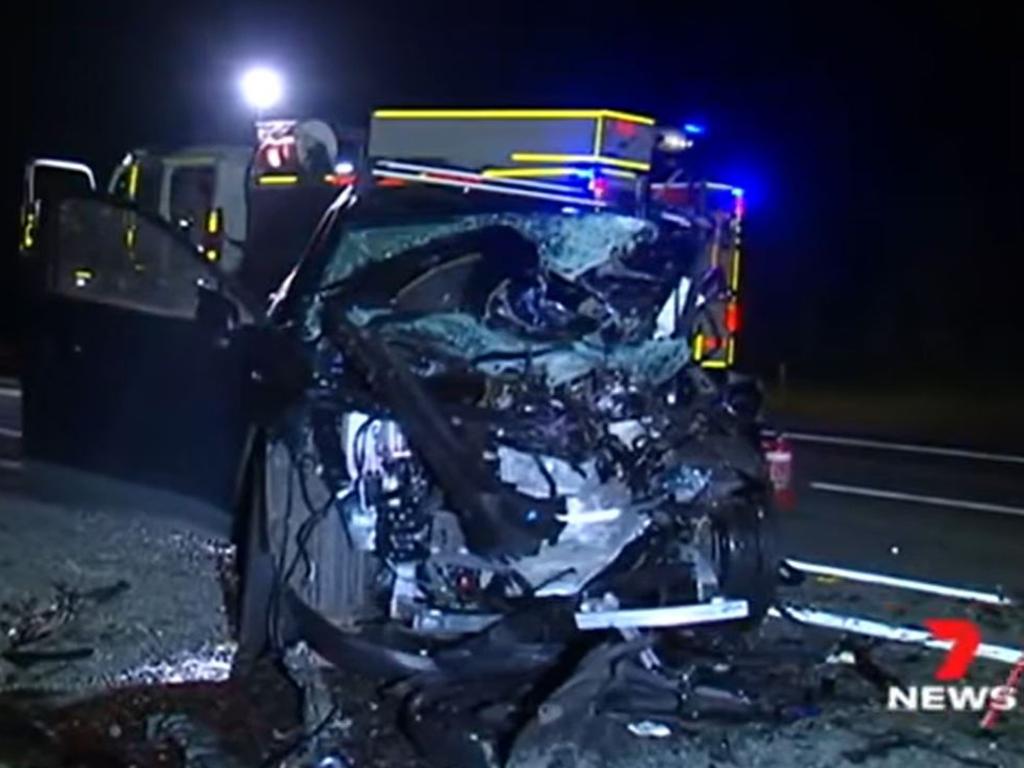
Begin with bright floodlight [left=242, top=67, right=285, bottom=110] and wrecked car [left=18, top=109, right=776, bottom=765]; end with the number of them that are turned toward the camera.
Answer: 2

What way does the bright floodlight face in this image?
toward the camera

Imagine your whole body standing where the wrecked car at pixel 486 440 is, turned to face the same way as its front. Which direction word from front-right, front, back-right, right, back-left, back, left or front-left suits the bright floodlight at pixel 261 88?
back

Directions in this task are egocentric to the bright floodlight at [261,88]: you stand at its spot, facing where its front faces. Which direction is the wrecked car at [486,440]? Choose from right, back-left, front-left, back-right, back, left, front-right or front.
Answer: front

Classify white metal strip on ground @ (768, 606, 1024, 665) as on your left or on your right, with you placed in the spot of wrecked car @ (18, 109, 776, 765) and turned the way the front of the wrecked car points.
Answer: on your left

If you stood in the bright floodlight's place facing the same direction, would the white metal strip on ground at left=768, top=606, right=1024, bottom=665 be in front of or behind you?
in front

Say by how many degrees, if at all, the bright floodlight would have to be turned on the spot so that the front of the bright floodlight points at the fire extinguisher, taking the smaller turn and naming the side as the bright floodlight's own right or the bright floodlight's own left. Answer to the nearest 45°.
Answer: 0° — it already faces it

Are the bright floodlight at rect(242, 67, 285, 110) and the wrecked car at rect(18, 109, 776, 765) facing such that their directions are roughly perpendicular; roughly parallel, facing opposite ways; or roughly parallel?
roughly parallel

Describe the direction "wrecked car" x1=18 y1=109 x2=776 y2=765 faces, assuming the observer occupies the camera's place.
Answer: facing the viewer

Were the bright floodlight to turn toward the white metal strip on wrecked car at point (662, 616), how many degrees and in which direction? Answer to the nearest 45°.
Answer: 0° — it already faces it
